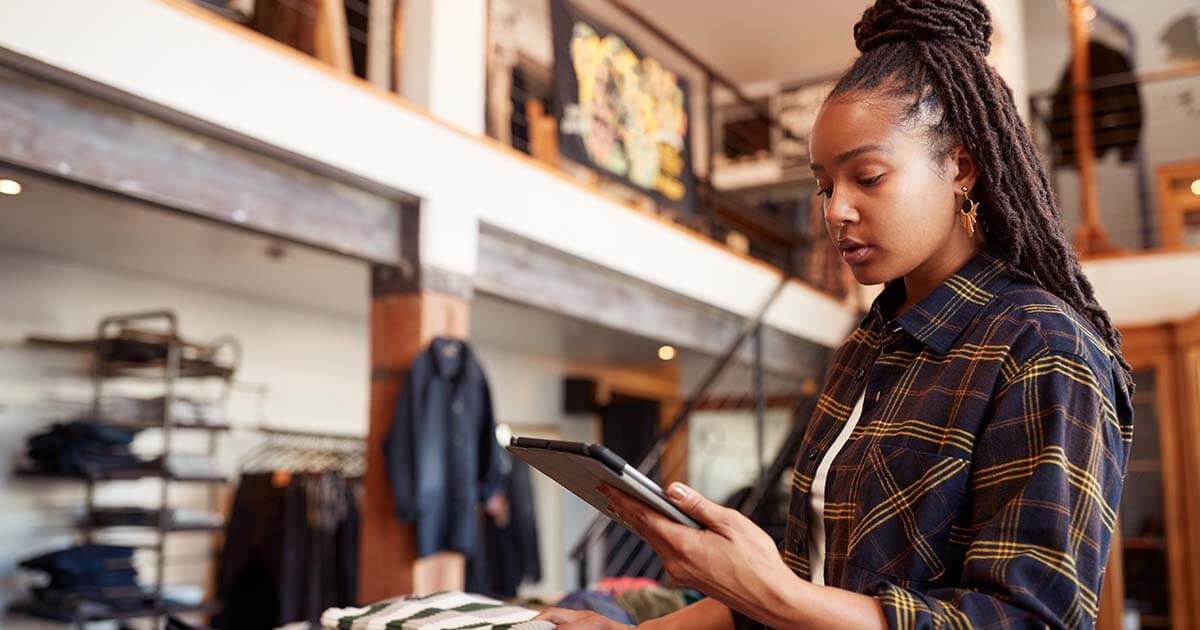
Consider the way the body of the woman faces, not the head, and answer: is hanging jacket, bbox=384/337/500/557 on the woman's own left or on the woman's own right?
on the woman's own right

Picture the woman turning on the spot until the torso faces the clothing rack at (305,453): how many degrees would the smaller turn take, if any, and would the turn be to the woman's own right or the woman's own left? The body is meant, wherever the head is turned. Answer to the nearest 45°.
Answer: approximately 90° to the woman's own right

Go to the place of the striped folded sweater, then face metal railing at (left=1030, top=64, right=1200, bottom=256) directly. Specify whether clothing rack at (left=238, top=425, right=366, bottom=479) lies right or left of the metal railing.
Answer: left

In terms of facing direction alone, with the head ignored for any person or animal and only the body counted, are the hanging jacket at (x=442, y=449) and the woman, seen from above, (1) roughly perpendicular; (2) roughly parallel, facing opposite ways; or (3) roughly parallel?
roughly perpendicular

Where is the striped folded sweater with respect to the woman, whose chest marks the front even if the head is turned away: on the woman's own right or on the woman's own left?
on the woman's own right

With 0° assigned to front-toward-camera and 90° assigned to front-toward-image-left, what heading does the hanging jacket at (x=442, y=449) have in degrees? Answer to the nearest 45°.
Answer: approximately 0°

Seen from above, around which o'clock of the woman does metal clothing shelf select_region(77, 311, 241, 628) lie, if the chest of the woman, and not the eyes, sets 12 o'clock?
The metal clothing shelf is roughly at 3 o'clock from the woman.

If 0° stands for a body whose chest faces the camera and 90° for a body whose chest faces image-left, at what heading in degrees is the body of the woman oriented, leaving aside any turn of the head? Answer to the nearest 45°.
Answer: approximately 45°

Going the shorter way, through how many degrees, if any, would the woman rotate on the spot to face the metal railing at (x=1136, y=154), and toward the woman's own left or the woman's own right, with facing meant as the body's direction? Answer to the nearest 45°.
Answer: approximately 135° to the woman's own right

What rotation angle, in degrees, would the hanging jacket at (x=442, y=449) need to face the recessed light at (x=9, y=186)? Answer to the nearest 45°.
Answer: approximately 90° to its right
